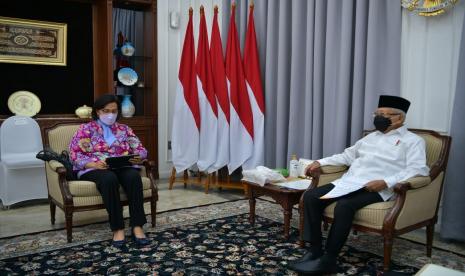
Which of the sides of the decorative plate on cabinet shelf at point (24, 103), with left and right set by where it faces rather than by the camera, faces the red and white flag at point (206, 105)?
left

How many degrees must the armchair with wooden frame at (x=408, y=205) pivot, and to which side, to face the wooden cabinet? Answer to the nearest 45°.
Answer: approximately 90° to its right

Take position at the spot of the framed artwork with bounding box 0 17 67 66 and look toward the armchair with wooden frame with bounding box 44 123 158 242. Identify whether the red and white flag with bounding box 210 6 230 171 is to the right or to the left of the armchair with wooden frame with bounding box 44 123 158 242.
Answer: left

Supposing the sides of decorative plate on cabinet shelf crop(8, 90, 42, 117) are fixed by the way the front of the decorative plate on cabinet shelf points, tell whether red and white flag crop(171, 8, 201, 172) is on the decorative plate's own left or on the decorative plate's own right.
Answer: on the decorative plate's own left

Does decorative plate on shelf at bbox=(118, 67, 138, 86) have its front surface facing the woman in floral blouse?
yes

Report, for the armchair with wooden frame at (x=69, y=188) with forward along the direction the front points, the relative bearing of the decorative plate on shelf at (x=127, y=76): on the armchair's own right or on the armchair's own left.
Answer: on the armchair's own left

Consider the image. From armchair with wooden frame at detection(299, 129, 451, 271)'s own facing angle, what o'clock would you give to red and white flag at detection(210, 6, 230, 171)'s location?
The red and white flag is roughly at 3 o'clock from the armchair with wooden frame.

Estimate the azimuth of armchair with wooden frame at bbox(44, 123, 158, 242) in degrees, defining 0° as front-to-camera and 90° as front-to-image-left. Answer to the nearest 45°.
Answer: approximately 315°

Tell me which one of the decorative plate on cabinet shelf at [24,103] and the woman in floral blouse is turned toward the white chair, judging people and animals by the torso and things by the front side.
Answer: the decorative plate on cabinet shelf

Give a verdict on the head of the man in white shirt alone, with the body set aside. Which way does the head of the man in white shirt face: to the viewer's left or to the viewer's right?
to the viewer's left

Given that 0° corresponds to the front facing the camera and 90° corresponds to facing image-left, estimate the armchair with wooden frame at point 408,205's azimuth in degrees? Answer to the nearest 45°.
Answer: approximately 45°
